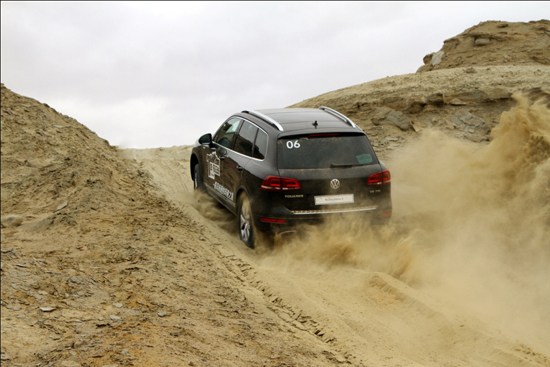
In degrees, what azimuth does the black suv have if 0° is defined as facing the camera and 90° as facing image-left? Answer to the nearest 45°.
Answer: approximately 135°
